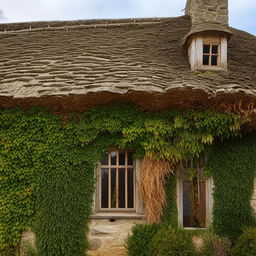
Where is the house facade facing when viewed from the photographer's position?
facing the viewer
